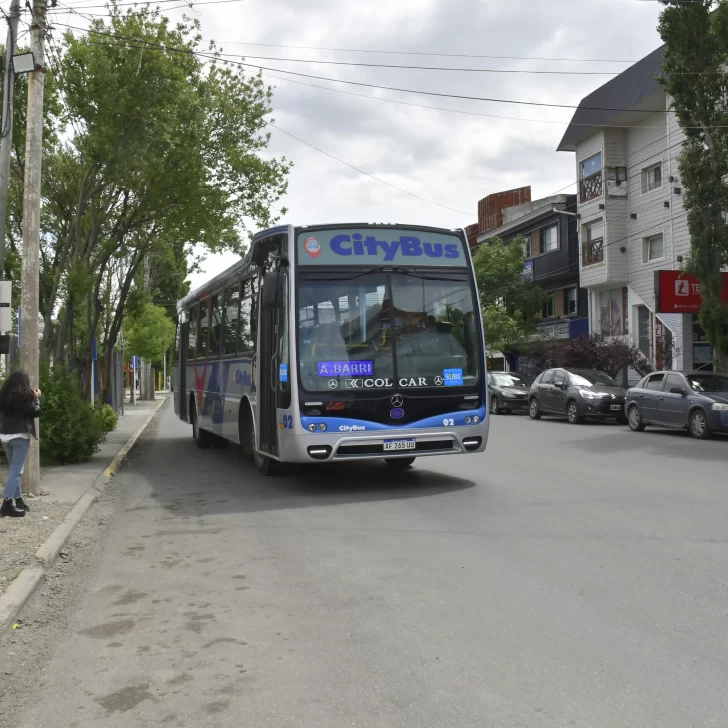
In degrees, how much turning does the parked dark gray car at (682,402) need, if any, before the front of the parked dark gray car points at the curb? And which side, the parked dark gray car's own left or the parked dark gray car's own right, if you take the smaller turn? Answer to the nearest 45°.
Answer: approximately 45° to the parked dark gray car's own right

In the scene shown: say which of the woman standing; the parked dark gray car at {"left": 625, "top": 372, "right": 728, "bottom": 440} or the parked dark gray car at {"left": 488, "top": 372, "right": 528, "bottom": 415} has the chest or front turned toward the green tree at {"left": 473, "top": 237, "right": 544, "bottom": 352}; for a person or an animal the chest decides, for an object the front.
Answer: the woman standing

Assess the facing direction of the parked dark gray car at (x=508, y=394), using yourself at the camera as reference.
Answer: facing the viewer and to the right of the viewer

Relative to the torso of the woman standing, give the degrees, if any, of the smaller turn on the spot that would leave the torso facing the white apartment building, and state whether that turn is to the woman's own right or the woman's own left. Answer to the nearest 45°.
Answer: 0° — they already face it

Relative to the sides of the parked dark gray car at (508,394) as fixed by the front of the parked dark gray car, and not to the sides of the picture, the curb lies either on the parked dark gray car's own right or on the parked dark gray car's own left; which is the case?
on the parked dark gray car's own right

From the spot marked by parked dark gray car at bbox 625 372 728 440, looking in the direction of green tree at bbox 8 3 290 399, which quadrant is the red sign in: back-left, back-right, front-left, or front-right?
back-right

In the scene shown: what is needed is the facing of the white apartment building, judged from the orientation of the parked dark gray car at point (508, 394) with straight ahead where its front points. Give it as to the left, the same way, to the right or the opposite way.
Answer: to the right

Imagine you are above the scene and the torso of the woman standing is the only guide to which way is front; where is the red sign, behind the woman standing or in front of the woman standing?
in front

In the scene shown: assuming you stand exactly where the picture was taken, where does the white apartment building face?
facing the viewer and to the left of the viewer

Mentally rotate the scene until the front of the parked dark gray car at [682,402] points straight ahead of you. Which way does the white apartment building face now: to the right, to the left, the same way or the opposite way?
to the right

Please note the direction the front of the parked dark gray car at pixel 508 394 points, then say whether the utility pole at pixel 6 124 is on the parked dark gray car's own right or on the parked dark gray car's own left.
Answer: on the parked dark gray car's own right

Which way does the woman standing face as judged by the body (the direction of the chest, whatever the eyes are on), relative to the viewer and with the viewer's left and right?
facing away from the viewer and to the right of the viewer
